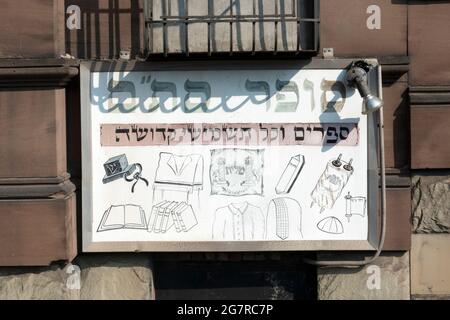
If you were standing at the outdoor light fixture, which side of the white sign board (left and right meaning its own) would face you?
left

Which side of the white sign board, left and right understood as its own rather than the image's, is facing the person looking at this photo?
front

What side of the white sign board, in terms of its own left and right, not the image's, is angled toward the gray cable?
left
